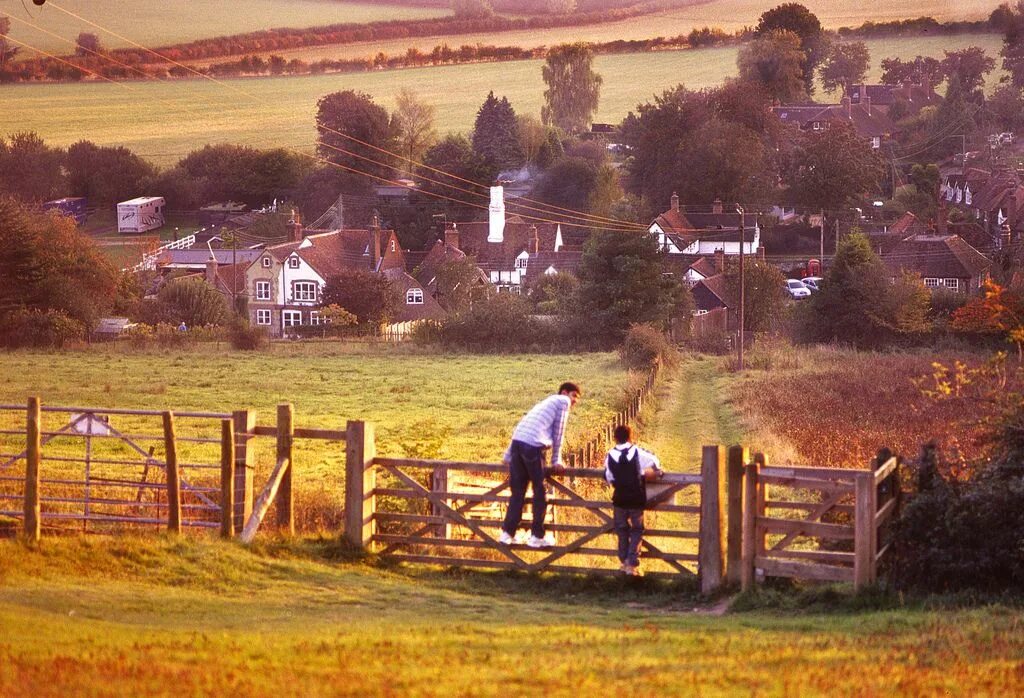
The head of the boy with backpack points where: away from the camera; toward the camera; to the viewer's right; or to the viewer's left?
away from the camera

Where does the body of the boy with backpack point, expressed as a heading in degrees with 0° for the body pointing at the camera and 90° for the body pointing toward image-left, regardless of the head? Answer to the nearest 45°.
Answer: approximately 180°
